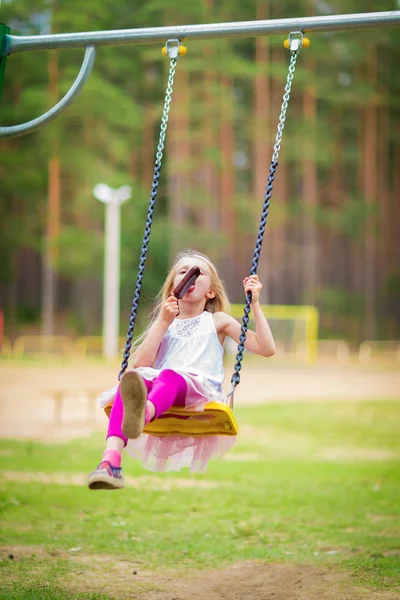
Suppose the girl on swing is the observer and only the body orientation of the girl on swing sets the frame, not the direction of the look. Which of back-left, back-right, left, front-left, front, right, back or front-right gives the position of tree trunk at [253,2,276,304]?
back-right

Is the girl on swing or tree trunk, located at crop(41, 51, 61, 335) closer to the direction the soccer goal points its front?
the girl on swing

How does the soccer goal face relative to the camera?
toward the camera

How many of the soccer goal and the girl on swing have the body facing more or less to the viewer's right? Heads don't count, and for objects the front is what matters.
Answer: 0

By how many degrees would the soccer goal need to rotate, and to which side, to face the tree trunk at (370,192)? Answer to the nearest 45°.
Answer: approximately 180°

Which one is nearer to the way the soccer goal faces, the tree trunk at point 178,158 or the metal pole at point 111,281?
the metal pole

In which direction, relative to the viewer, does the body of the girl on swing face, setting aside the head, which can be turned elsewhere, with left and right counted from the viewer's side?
facing the viewer and to the left of the viewer

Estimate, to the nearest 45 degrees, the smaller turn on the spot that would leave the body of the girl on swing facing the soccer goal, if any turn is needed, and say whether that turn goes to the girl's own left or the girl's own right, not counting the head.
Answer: approximately 135° to the girl's own right

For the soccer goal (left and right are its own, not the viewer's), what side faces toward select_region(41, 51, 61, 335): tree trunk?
right

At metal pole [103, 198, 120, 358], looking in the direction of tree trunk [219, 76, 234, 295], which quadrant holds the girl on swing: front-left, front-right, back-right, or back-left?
back-right
